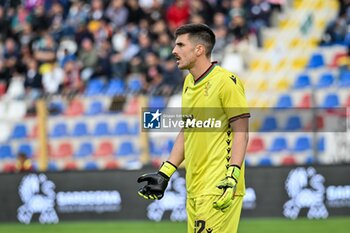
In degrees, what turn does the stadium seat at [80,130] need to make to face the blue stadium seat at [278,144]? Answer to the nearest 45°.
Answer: approximately 90° to its left

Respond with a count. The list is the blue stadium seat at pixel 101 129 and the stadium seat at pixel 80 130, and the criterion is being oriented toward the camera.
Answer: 2

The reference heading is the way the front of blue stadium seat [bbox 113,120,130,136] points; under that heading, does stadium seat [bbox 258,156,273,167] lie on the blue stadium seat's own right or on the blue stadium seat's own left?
on the blue stadium seat's own left

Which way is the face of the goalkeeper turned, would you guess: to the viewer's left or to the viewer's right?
to the viewer's left

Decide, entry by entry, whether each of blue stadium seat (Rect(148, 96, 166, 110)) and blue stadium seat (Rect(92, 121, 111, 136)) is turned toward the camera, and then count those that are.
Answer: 2

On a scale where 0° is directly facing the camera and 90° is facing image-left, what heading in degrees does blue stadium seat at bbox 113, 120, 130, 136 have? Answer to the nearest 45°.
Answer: approximately 0°

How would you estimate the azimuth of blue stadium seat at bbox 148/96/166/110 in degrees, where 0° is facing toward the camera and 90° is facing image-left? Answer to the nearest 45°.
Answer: approximately 0°

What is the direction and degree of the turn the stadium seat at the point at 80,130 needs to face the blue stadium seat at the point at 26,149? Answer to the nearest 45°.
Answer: approximately 90° to its right

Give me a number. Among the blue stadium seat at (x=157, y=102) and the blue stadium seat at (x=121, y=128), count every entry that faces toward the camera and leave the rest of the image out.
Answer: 2

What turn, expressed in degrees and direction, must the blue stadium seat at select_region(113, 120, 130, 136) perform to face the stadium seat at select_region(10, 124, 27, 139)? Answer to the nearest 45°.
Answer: approximately 90° to its right
